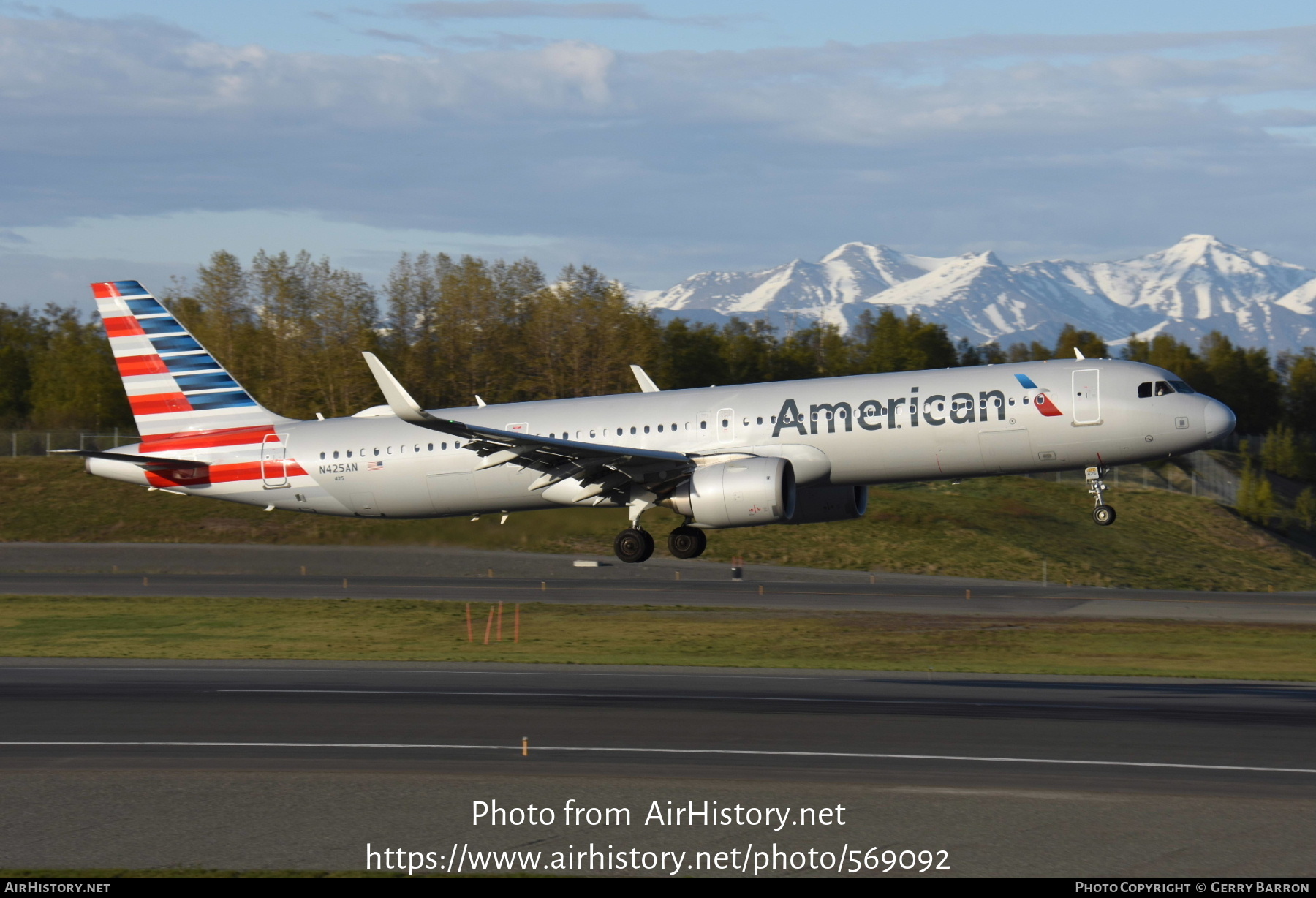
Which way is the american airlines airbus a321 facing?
to the viewer's right
